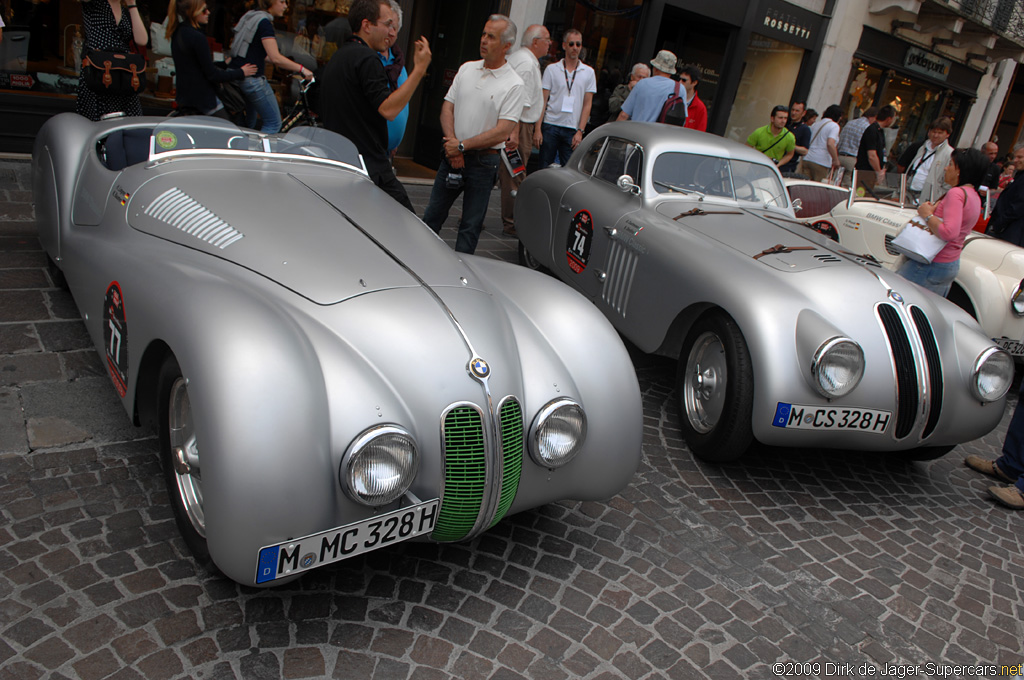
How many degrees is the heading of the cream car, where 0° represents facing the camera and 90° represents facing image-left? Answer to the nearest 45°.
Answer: approximately 315°

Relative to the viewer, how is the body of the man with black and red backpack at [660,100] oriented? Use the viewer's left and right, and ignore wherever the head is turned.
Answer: facing away from the viewer

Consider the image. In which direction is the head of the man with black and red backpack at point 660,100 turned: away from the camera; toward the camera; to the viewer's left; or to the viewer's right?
away from the camera

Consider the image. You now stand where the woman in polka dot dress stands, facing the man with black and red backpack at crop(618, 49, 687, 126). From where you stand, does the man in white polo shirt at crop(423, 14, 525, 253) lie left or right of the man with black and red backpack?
right

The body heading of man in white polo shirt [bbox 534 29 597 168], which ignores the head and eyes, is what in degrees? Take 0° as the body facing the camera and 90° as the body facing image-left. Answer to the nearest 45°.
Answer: approximately 0°

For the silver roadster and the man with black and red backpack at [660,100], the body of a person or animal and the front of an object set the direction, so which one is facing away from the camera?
the man with black and red backpack

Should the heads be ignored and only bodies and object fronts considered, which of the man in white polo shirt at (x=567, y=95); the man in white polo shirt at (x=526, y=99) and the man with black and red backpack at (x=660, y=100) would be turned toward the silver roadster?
the man in white polo shirt at (x=567, y=95)

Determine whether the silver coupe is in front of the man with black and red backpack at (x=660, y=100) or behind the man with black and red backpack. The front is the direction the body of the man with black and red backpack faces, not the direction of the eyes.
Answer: behind
